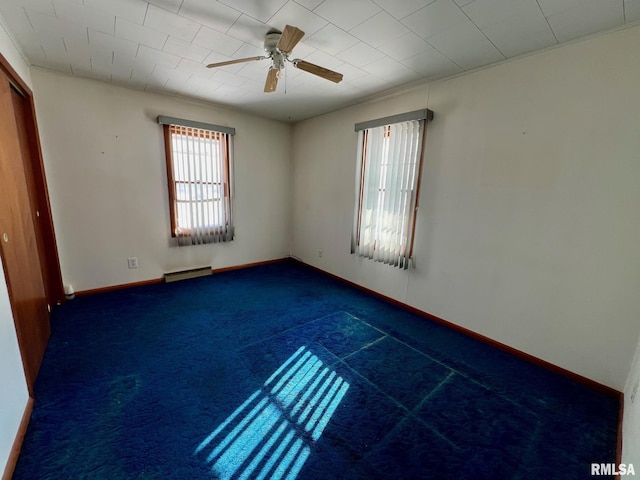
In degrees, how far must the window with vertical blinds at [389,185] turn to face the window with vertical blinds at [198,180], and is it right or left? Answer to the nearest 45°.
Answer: approximately 45° to its right

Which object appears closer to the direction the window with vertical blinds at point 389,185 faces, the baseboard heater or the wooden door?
the wooden door

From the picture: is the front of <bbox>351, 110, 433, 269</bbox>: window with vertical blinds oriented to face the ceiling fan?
yes

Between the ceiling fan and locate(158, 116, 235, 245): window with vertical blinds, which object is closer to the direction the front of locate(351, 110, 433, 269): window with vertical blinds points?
the ceiling fan

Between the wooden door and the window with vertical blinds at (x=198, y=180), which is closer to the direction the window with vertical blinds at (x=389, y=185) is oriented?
the wooden door

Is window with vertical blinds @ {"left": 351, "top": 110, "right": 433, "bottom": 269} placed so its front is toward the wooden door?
yes

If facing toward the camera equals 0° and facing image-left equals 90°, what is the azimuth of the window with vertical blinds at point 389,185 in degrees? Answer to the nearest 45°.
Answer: approximately 45°

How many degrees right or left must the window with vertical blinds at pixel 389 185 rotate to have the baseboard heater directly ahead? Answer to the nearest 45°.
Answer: approximately 45° to its right
